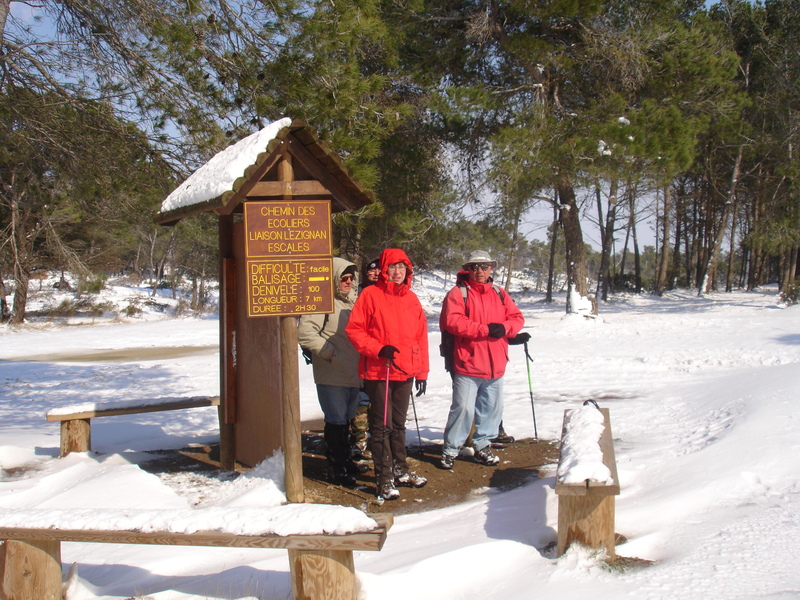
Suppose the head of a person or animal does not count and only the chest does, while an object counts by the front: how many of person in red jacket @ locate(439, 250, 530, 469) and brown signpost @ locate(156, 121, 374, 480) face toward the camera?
2

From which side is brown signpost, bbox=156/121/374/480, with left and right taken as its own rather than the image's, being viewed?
front

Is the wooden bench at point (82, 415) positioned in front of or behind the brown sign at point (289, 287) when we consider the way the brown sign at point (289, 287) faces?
behind

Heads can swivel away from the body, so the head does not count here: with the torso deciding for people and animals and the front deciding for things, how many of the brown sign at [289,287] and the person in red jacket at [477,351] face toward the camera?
2

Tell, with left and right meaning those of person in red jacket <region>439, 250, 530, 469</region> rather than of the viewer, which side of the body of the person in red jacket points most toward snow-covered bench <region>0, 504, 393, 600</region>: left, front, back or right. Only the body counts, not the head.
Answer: front

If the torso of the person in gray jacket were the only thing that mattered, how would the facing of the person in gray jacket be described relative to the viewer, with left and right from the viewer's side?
facing the viewer and to the right of the viewer

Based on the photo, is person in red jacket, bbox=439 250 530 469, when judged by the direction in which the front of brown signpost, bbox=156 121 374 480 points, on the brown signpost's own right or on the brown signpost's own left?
on the brown signpost's own left

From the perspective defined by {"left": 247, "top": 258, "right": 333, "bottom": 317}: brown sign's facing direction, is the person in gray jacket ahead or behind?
behind

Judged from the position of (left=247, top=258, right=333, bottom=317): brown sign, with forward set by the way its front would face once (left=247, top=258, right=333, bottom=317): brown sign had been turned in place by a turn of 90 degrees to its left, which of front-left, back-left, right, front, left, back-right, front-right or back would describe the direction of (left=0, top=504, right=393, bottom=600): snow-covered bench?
right

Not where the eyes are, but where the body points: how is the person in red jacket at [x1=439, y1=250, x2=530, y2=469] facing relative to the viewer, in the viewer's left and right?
facing the viewer

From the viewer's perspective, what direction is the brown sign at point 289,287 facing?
toward the camera

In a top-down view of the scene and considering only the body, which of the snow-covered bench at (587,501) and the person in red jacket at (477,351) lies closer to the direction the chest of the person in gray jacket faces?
the snow-covered bench

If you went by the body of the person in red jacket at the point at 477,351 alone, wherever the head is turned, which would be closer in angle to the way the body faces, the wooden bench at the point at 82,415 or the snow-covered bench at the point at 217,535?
the snow-covered bench
